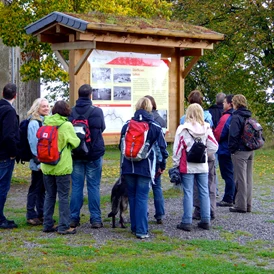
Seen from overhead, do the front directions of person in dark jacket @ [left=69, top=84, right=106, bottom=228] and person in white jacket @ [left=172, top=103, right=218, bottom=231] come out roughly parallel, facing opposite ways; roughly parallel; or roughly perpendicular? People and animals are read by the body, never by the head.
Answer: roughly parallel

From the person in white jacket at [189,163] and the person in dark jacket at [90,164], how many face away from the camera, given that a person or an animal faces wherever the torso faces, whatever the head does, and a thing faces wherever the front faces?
2

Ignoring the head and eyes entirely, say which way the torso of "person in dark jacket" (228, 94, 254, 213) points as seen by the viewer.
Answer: to the viewer's left

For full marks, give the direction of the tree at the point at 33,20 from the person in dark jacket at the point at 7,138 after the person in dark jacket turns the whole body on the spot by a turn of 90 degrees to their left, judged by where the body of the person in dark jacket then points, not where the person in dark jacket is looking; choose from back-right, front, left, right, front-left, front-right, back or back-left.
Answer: front-right

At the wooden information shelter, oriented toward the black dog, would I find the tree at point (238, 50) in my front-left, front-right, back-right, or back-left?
back-left

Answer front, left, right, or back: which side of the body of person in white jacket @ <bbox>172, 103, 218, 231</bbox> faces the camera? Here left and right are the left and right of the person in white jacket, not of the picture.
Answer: back

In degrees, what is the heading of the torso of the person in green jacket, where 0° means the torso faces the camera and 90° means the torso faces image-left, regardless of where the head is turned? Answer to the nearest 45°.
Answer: approximately 225°

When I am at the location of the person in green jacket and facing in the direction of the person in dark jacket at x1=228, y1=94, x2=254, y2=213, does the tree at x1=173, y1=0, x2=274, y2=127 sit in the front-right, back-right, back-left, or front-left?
front-left

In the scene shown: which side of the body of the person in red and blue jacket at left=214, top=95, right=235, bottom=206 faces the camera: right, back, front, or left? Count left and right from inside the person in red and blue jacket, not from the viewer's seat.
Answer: left

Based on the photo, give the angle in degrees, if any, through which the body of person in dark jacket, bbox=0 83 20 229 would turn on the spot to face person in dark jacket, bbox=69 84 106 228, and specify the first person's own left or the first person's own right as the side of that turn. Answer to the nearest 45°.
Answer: approximately 45° to the first person's own right

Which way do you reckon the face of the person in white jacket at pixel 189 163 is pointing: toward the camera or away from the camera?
away from the camera

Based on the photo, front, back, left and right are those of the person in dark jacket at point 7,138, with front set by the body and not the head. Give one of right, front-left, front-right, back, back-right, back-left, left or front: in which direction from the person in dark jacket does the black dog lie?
front-right

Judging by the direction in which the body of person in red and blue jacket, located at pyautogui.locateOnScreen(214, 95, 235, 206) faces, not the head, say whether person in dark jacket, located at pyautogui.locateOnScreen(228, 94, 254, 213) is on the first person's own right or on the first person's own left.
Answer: on the first person's own left

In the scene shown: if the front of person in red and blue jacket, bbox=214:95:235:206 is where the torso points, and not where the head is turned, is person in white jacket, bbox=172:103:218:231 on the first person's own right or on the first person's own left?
on the first person's own left

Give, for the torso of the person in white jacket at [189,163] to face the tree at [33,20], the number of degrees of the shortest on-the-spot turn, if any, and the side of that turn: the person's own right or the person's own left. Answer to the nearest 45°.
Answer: approximately 45° to the person's own left

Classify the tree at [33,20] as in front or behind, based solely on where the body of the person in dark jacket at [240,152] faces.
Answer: in front

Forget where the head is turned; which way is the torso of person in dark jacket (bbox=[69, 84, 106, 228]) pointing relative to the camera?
away from the camera

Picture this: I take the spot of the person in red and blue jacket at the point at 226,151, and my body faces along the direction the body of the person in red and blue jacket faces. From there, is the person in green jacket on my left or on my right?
on my left
